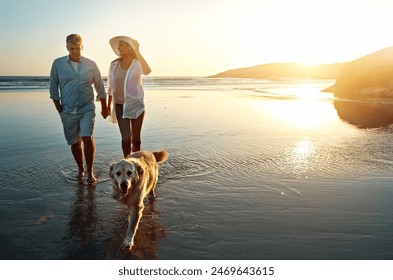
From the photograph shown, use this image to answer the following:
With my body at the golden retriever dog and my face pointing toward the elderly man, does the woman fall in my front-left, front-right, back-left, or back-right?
front-right

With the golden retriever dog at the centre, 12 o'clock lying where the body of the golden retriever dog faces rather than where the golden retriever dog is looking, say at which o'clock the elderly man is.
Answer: The elderly man is roughly at 4 o'clock from the golden retriever dog.

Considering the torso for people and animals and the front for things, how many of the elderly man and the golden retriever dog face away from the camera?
0

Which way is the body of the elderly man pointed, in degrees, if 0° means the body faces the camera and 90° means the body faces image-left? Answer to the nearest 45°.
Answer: approximately 0°

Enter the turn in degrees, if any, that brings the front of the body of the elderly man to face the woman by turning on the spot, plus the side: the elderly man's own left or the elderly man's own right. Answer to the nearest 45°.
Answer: approximately 90° to the elderly man's own left

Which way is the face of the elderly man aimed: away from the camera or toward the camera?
toward the camera

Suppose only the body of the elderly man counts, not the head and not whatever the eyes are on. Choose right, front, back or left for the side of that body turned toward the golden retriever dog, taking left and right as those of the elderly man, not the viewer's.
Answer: front

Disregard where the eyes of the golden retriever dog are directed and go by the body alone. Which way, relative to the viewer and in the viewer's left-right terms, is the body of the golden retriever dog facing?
facing the viewer and to the left of the viewer

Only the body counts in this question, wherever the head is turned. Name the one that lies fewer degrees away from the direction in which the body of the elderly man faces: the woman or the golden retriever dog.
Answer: the golden retriever dog

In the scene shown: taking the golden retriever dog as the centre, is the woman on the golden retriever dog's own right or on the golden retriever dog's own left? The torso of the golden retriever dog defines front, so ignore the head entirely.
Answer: on the golden retriever dog's own right
